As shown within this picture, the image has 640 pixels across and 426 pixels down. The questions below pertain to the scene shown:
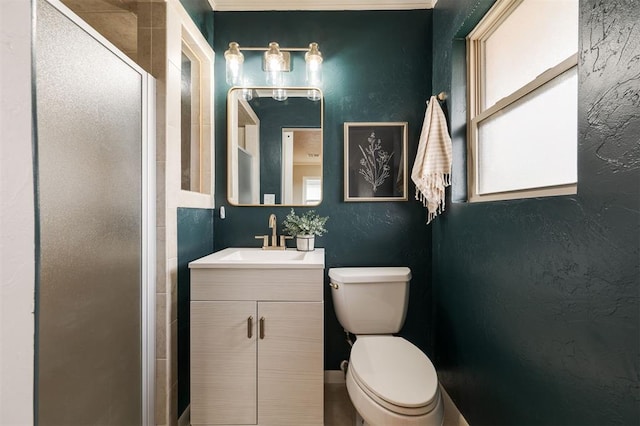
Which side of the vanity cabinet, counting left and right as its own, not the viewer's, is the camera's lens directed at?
front

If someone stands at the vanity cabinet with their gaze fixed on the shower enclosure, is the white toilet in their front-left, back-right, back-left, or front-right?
back-left

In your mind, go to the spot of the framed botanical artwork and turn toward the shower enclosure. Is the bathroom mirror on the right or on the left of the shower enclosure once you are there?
right

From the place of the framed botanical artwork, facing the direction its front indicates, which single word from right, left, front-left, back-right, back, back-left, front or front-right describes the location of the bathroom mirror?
right

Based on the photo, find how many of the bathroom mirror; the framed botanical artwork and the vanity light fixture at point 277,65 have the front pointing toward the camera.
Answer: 3

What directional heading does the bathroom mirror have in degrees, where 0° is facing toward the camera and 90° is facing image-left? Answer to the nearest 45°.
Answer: approximately 0°

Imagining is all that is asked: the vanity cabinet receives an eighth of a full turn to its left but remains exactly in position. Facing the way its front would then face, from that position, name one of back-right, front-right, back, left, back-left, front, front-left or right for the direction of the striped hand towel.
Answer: front-left

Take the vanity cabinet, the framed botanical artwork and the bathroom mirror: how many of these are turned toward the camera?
3

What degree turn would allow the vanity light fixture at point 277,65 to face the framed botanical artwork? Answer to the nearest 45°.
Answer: approximately 90° to its left

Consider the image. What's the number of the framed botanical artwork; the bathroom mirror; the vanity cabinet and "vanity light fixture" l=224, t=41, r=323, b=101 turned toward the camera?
4
